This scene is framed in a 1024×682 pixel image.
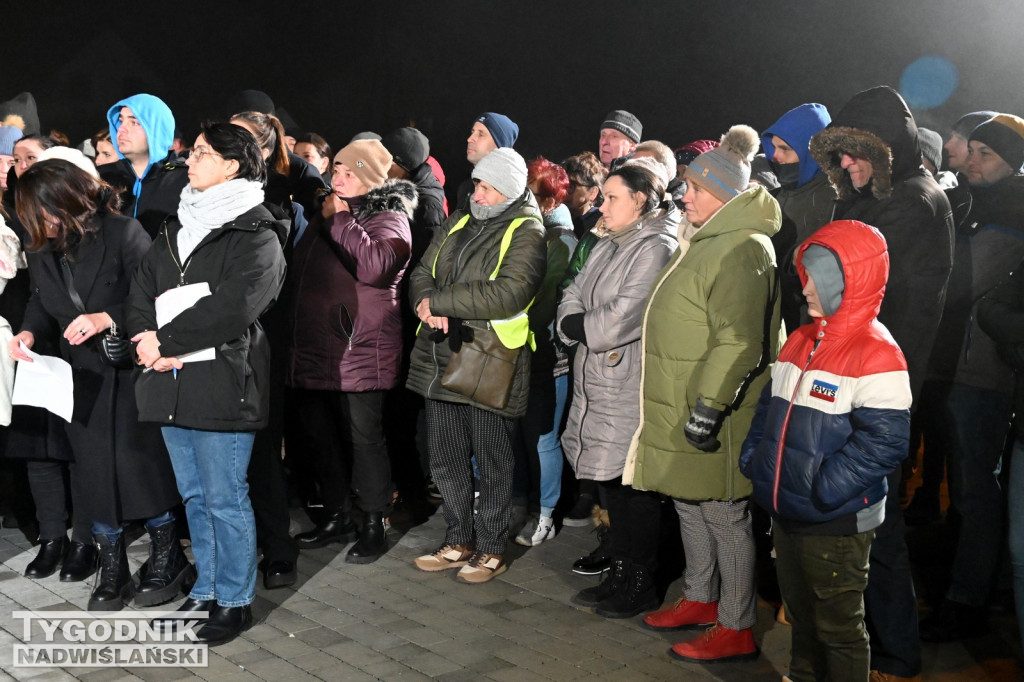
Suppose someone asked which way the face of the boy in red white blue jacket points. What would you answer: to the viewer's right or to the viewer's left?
to the viewer's left

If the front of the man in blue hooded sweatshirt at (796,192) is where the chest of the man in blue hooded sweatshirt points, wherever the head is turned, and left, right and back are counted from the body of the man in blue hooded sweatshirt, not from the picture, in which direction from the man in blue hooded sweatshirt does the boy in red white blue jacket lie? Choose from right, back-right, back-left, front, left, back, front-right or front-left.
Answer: front-left

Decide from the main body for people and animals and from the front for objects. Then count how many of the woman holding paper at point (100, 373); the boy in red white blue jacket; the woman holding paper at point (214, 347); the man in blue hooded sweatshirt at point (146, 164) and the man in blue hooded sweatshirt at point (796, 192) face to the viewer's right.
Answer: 0

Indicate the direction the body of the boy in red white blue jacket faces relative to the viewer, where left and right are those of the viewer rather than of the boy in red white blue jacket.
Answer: facing the viewer and to the left of the viewer

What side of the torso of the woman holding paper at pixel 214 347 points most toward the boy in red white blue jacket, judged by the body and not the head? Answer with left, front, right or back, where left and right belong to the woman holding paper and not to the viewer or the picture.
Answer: left

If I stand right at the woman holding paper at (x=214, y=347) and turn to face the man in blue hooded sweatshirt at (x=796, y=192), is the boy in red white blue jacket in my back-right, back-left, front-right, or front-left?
front-right

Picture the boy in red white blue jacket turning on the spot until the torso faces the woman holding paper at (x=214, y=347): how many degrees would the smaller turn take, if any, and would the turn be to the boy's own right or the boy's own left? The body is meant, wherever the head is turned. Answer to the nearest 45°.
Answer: approximately 45° to the boy's own right

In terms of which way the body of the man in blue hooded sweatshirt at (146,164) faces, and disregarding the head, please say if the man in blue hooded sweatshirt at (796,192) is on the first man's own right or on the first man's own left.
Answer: on the first man's own left

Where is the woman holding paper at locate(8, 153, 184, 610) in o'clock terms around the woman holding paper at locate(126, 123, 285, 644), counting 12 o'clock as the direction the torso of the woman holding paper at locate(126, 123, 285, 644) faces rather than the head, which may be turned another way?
the woman holding paper at locate(8, 153, 184, 610) is roughly at 3 o'clock from the woman holding paper at locate(126, 123, 285, 644).

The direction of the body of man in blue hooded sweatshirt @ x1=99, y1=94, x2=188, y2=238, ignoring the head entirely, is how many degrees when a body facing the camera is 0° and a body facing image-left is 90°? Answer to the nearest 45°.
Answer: approximately 45°

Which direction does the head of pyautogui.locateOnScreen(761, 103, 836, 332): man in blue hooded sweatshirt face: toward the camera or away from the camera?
toward the camera

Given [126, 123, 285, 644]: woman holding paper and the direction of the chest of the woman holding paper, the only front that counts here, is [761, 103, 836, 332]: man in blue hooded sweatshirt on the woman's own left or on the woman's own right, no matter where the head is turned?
on the woman's own left
